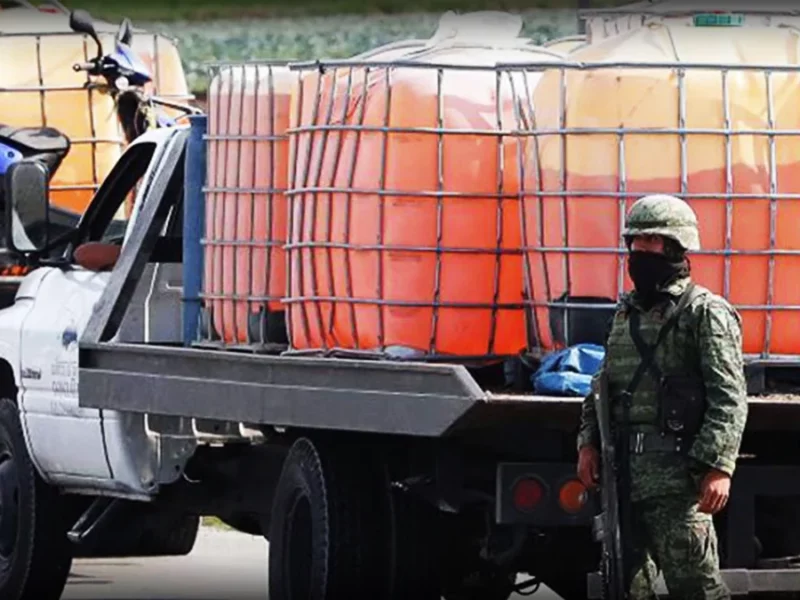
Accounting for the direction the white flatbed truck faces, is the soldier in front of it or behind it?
behind

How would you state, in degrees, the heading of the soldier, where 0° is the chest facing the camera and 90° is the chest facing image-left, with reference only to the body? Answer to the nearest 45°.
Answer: approximately 45°
